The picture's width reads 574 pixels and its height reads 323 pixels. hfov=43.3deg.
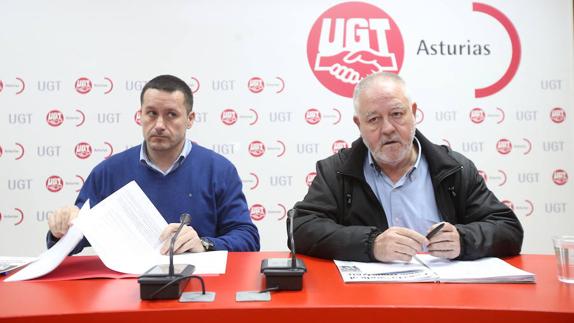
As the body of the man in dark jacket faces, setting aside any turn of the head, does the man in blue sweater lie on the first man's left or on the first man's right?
on the first man's right

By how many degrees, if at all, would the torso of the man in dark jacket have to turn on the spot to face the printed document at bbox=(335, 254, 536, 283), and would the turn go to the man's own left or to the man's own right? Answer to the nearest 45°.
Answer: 0° — they already face it

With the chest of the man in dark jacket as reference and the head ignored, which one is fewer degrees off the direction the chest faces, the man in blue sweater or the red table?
the red table

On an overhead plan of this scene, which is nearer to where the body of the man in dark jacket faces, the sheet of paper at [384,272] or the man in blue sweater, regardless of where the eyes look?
the sheet of paper

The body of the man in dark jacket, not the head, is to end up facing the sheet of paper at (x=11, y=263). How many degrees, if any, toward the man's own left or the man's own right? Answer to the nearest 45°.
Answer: approximately 45° to the man's own right

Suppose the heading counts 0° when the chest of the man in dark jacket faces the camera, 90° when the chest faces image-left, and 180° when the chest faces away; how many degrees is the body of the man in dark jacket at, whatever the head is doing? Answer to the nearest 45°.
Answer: approximately 0°

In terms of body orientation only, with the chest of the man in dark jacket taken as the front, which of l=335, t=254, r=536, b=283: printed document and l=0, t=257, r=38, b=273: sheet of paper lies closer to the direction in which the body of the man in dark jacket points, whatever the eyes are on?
the printed document

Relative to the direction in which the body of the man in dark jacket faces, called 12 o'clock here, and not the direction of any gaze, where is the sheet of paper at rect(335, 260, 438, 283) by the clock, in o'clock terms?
The sheet of paper is roughly at 12 o'clock from the man in dark jacket.

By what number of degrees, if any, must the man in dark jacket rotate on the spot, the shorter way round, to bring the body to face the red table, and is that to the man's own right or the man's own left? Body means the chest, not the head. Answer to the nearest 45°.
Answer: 0° — they already face it
